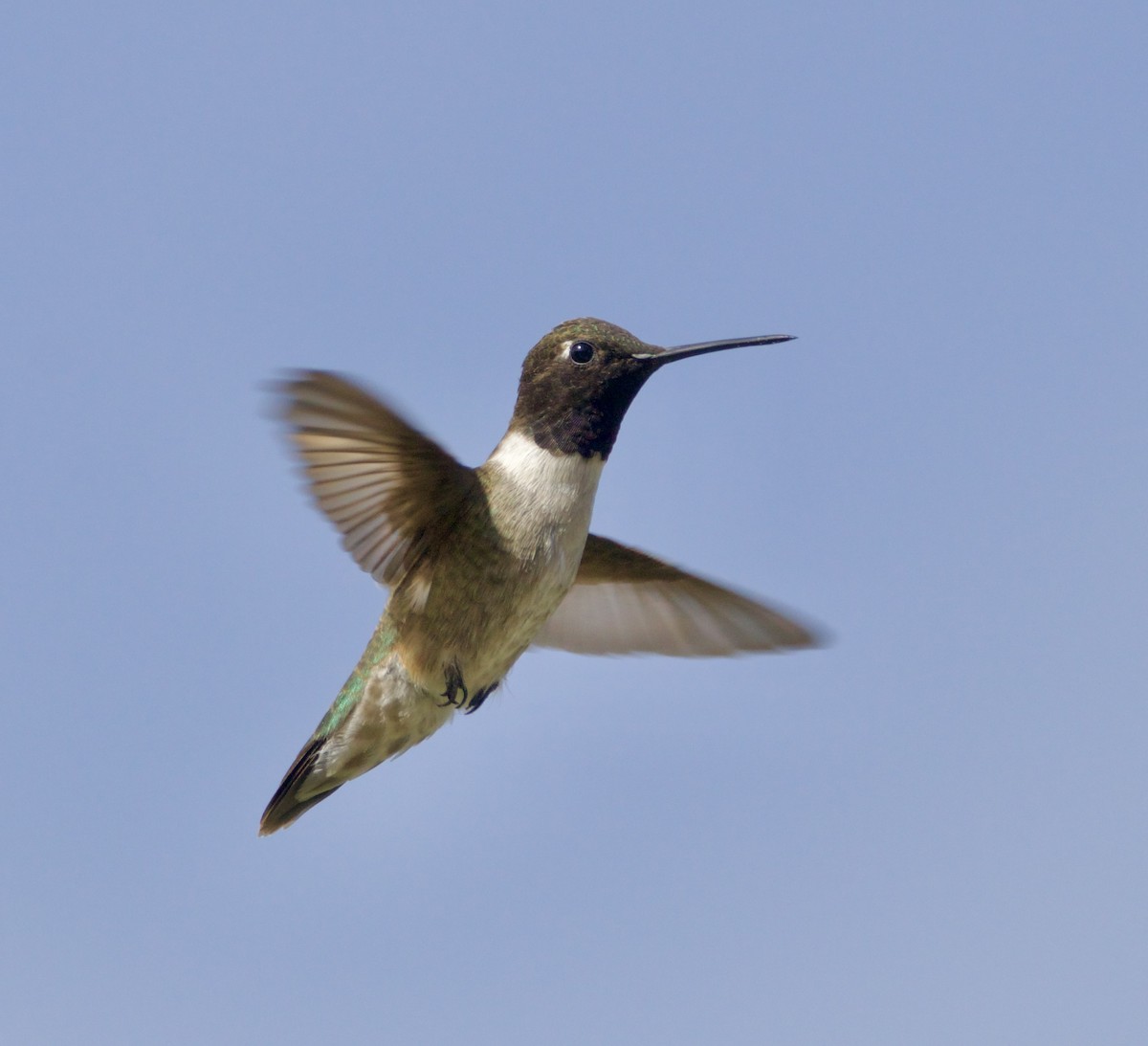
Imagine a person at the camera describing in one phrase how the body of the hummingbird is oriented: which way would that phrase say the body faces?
to the viewer's right
